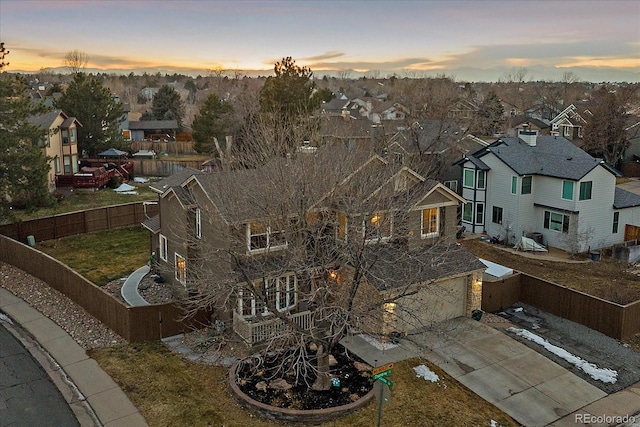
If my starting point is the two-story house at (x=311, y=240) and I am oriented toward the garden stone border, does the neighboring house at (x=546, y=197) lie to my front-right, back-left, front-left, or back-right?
back-left

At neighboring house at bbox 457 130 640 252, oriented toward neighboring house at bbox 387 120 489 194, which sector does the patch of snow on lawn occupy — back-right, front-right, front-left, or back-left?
back-left

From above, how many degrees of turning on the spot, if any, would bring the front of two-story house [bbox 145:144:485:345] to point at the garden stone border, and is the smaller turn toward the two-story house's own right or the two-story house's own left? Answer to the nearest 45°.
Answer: approximately 45° to the two-story house's own right

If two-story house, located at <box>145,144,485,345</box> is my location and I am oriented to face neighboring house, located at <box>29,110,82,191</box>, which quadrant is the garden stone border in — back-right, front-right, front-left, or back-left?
back-left

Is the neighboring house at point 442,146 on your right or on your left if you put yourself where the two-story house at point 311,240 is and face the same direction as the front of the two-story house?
on your left

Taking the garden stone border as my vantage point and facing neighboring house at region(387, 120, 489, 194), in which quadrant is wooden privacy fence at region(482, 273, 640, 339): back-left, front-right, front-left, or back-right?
front-right

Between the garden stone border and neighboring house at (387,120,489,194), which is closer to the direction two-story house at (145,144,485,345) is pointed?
the garden stone border

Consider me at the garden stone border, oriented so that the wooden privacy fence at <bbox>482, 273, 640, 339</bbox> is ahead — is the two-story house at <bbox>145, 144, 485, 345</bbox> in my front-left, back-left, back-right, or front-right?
front-left

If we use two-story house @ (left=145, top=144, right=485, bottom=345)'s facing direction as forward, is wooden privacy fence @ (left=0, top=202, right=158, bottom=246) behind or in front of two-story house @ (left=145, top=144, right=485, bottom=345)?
behind

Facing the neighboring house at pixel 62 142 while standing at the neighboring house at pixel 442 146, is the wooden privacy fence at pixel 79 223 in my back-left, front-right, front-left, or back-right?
front-left

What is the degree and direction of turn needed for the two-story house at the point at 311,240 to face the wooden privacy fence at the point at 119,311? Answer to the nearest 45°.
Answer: approximately 135° to its right

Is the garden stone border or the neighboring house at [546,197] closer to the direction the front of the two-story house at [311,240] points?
the garden stone border

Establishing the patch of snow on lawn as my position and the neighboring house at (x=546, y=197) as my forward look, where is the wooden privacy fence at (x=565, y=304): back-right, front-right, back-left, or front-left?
front-right

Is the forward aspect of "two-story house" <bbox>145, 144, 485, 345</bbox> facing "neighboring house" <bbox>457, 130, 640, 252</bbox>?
no
